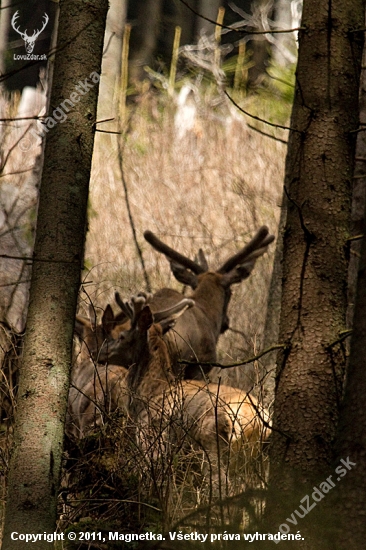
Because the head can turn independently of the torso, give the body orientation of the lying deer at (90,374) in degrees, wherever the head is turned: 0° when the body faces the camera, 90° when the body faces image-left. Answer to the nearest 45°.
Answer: approximately 45°

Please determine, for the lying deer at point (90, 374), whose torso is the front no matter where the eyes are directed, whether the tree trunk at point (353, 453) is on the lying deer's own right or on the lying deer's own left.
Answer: on the lying deer's own left

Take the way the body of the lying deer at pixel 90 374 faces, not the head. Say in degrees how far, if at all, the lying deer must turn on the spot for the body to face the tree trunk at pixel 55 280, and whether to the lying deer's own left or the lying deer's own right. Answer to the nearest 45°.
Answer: approximately 45° to the lying deer's own left
